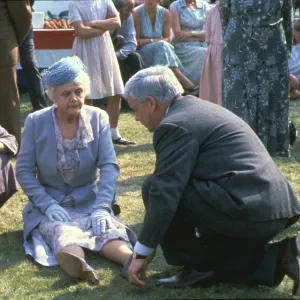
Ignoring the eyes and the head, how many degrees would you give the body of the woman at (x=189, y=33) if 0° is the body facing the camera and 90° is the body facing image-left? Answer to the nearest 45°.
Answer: approximately 0°

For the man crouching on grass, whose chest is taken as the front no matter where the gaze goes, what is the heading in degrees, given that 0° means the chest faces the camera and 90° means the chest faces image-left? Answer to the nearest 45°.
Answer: approximately 90°

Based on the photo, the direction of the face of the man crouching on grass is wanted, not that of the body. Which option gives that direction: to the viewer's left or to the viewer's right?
to the viewer's left

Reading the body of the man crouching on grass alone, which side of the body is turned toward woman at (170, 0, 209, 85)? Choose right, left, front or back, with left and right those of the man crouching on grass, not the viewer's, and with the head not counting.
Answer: right

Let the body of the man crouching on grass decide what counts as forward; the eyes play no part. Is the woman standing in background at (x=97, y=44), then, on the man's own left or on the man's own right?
on the man's own right

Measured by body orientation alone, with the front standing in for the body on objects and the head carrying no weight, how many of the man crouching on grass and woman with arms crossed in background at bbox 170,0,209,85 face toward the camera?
1

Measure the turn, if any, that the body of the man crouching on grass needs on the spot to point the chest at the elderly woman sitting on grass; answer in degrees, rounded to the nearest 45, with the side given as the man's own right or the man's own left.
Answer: approximately 45° to the man's own right

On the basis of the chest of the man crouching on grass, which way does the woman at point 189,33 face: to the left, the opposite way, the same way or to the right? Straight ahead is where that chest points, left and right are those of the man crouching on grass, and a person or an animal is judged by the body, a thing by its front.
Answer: to the left
